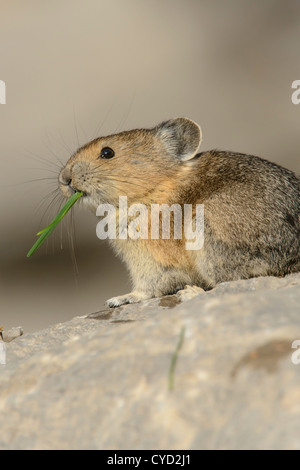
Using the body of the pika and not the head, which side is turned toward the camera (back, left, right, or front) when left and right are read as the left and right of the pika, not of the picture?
left
